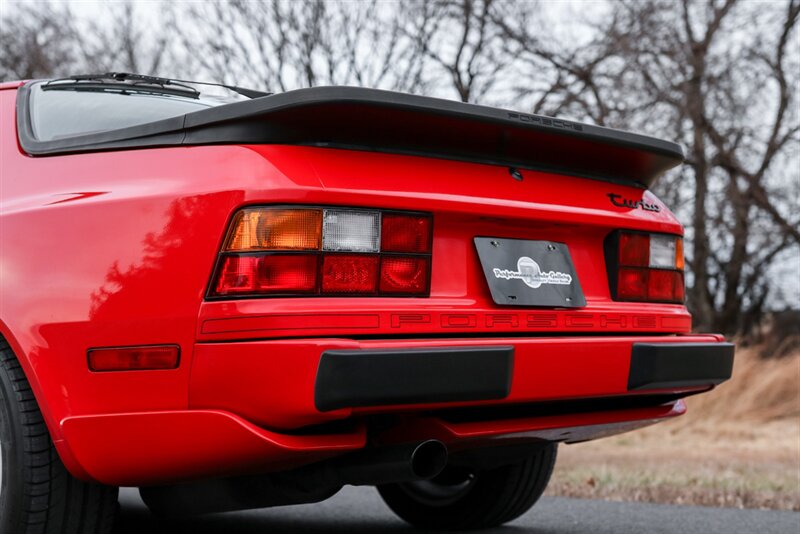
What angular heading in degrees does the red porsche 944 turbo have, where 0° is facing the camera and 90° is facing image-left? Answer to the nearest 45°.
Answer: approximately 135°

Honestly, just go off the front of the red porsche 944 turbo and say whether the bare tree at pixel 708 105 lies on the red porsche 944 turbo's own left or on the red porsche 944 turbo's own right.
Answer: on the red porsche 944 turbo's own right
